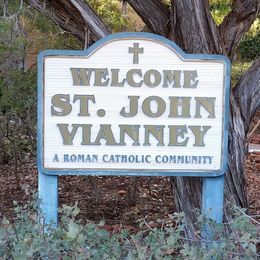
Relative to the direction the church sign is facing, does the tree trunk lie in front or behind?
behind

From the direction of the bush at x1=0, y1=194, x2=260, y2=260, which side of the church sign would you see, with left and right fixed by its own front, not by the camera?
front

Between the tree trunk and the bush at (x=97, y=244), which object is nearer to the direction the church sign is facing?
the bush

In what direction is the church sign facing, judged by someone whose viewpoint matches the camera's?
facing the viewer
